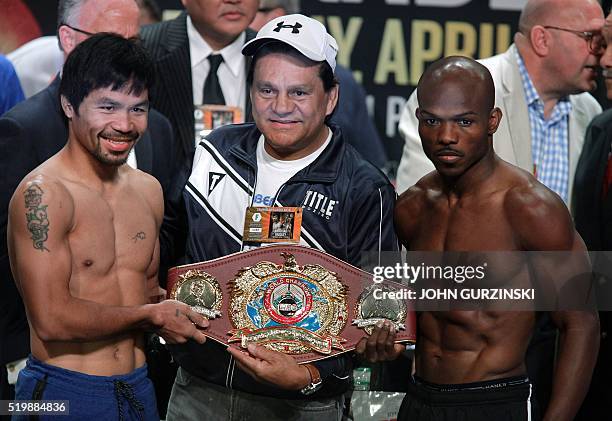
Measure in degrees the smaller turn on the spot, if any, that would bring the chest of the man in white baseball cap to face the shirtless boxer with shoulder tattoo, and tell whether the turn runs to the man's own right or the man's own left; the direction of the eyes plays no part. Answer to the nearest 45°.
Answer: approximately 90° to the man's own right

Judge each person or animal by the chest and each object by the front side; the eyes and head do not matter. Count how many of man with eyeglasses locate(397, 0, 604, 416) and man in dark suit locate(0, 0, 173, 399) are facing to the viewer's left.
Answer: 0

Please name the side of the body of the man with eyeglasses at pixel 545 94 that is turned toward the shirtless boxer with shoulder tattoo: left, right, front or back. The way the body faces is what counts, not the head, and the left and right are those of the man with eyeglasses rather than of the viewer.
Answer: right

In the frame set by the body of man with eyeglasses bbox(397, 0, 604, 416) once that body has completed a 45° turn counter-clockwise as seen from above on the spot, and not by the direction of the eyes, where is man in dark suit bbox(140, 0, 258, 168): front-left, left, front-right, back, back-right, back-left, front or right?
back

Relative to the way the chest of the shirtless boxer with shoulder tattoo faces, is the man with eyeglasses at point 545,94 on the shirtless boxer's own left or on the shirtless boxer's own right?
on the shirtless boxer's own left

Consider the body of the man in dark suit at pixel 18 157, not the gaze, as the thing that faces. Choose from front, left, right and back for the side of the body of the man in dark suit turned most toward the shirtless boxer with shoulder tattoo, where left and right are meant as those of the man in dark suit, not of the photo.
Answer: front

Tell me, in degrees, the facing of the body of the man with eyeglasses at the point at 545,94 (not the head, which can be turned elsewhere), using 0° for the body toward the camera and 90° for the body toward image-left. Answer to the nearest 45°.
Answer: approximately 315°

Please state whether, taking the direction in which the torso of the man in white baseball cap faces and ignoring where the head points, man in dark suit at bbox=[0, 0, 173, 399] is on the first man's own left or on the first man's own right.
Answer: on the first man's own right

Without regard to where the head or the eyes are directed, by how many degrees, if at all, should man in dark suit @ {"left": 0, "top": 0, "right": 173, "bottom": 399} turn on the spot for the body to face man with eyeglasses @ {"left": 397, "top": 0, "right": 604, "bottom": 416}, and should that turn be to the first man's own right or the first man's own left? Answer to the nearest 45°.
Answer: approximately 45° to the first man's own left

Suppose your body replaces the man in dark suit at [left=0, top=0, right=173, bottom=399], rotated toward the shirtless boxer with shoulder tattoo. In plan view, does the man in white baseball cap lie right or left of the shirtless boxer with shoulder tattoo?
left

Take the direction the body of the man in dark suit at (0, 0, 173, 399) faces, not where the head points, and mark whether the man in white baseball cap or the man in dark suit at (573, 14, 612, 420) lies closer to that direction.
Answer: the man in white baseball cap

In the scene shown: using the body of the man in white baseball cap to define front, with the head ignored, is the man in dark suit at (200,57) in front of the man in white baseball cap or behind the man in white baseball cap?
behind

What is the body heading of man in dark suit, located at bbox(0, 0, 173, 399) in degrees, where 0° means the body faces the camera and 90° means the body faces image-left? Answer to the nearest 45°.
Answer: approximately 315°

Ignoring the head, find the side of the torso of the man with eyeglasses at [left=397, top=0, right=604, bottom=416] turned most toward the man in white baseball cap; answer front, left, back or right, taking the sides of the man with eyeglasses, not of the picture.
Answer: right

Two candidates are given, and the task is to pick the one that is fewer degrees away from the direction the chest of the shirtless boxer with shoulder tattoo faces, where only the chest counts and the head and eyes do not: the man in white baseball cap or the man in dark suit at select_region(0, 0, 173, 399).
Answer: the man in white baseball cap
